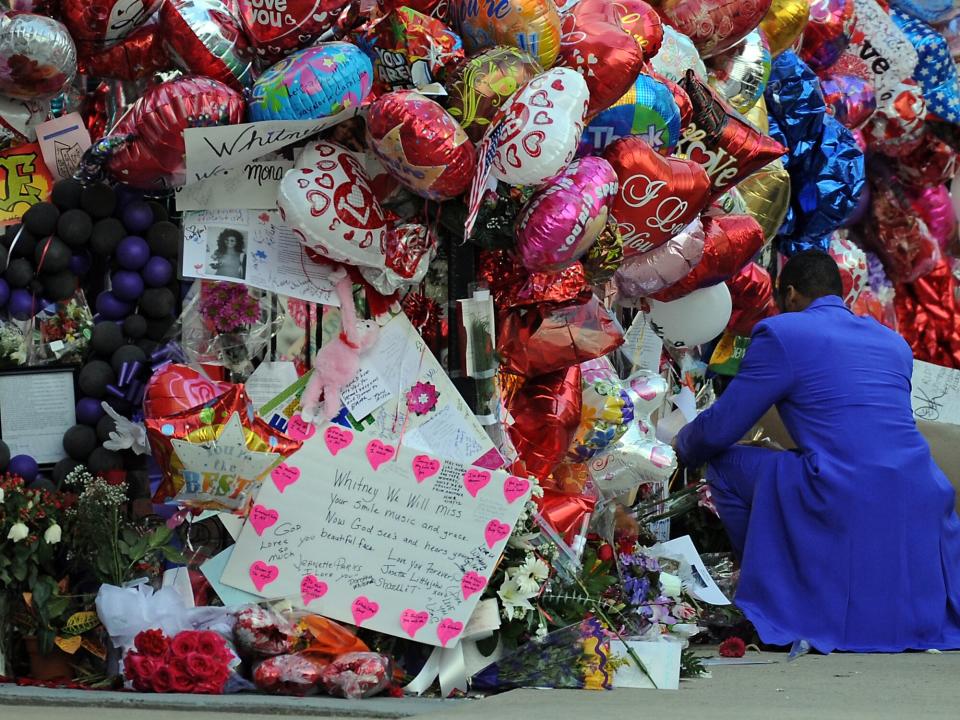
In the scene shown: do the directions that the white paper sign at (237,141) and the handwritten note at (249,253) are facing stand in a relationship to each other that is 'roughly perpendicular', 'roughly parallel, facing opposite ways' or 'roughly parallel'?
roughly parallel

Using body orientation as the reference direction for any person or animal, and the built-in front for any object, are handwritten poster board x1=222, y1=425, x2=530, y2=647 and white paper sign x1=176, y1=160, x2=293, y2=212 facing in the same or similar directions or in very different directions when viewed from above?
same or similar directions

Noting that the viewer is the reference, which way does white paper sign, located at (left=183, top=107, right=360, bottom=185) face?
facing the viewer

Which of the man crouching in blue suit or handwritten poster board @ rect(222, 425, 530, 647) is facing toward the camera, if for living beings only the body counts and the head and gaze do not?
the handwritten poster board

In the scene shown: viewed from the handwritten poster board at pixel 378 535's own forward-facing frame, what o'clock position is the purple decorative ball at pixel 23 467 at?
The purple decorative ball is roughly at 3 o'clock from the handwritten poster board.

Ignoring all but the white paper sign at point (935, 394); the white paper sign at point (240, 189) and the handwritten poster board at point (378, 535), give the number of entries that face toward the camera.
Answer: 3

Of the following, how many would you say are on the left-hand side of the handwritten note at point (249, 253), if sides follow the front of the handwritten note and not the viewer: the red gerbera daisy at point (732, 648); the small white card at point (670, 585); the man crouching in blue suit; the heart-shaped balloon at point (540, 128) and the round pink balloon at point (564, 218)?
5

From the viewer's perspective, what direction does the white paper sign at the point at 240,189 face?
toward the camera

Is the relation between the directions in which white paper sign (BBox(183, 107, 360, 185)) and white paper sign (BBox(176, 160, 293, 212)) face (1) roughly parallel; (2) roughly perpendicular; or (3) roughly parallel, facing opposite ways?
roughly parallel

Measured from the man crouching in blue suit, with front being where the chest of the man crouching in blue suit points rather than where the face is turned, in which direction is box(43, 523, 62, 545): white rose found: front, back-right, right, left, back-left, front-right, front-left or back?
left

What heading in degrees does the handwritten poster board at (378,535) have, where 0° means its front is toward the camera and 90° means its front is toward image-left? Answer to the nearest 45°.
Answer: approximately 0°

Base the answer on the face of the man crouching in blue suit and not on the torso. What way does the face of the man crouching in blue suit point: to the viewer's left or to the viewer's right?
to the viewer's left

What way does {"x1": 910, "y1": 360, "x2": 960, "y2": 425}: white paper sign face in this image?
toward the camera
